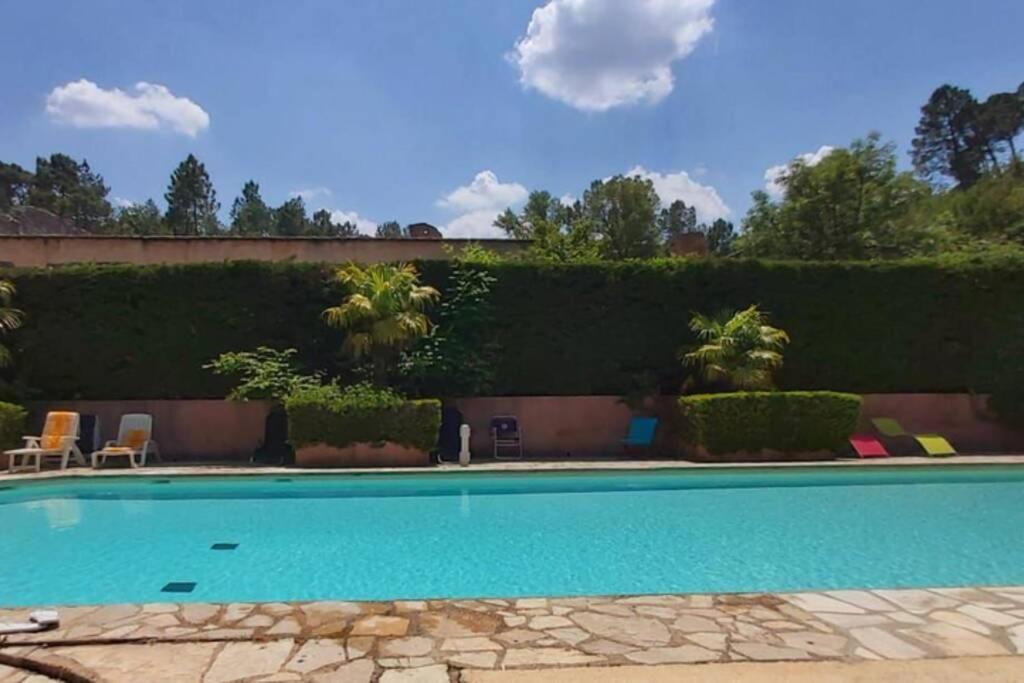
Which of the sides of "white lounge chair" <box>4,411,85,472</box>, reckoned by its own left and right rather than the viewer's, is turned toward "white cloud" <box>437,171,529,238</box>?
back

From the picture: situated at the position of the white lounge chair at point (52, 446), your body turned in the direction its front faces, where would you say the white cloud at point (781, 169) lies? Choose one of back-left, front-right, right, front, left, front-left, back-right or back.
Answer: back-left

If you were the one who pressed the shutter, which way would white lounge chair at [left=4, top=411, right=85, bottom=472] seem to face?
facing the viewer and to the left of the viewer

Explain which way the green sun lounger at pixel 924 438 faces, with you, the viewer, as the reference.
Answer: facing the viewer and to the right of the viewer

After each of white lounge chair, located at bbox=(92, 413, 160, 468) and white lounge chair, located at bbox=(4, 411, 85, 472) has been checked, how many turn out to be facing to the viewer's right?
0

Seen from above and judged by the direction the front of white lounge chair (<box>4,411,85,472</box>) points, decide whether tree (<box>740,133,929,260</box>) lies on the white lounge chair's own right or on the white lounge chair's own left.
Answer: on the white lounge chair's own left

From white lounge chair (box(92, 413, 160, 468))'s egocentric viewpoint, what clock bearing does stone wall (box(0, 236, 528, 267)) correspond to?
The stone wall is roughly at 5 o'clock from the white lounge chair.

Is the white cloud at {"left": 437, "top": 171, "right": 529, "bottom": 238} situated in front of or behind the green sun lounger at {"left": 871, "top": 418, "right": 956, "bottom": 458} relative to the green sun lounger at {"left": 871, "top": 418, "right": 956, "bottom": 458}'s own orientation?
behind

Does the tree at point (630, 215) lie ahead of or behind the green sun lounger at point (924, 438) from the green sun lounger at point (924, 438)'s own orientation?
behind

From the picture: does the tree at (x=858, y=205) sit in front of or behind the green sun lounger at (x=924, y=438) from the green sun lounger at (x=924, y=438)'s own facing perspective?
behind
